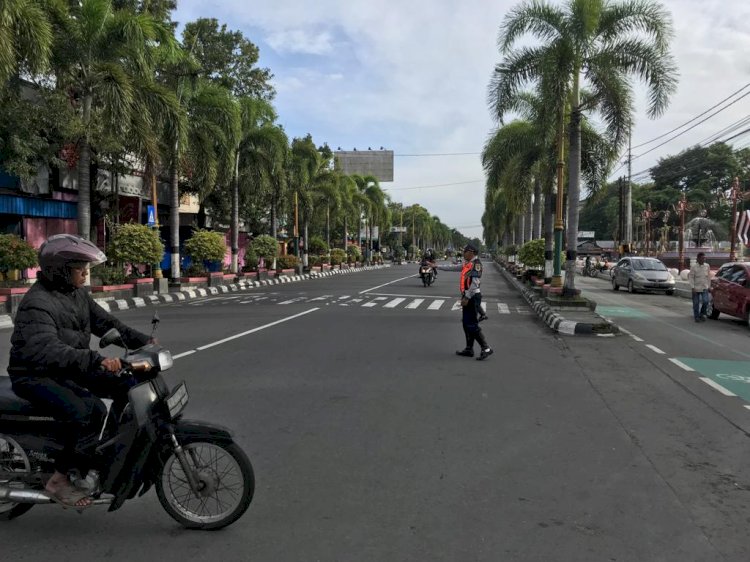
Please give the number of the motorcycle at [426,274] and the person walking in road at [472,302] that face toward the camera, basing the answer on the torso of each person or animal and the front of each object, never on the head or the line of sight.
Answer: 1

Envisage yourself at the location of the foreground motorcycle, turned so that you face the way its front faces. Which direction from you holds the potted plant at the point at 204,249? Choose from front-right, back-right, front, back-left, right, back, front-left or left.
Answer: left

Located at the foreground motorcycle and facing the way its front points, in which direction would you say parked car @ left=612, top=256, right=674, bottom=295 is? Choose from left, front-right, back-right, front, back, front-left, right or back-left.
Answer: front-left

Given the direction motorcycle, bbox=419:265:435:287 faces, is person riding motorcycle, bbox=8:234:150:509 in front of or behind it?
in front

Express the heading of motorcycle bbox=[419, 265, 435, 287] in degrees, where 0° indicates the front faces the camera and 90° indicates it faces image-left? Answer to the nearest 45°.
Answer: approximately 0°

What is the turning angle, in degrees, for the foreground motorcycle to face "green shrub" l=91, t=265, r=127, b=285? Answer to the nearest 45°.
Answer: approximately 90° to its left

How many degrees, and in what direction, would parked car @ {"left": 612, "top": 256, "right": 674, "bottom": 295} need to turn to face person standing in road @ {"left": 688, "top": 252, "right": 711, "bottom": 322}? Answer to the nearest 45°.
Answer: approximately 45° to its right

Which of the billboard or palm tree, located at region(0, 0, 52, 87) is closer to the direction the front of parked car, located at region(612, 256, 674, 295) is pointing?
the palm tree

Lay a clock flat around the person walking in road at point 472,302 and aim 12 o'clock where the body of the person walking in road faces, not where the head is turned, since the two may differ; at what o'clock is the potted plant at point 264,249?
The potted plant is roughly at 2 o'clock from the person walking in road.

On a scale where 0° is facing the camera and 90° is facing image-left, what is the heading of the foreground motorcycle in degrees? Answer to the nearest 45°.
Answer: approximately 270°

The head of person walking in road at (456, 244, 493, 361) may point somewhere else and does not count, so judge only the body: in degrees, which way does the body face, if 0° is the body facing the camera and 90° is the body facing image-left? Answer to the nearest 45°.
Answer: approximately 90°

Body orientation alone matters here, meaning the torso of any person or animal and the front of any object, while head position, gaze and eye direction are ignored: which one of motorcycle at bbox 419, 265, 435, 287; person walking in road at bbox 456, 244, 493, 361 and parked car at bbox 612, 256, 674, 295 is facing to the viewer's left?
the person walking in road

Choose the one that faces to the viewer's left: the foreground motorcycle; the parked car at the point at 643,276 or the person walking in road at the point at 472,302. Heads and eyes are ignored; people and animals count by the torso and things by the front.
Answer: the person walking in road
